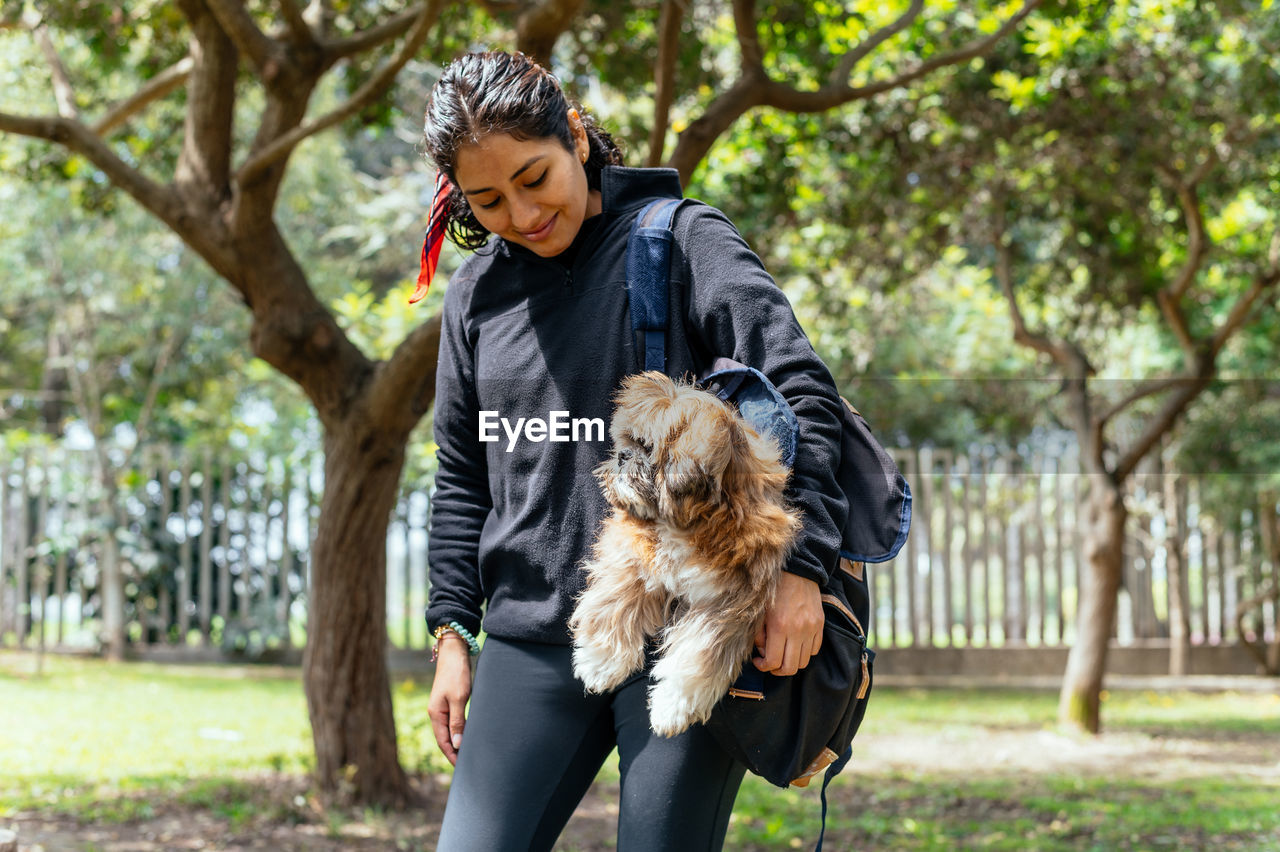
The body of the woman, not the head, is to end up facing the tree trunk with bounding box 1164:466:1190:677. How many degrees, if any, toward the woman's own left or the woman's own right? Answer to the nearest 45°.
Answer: approximately 135° to the woman's own left

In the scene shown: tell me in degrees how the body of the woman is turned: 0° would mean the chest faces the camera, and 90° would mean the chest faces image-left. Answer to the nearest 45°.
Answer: approximately 0°

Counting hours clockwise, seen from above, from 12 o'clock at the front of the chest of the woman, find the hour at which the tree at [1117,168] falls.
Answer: The tree is roughly at 7 o'clock from the woman.

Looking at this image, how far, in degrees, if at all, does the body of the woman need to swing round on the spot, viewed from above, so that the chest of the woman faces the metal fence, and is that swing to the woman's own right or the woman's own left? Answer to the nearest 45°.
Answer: approximately 180°
